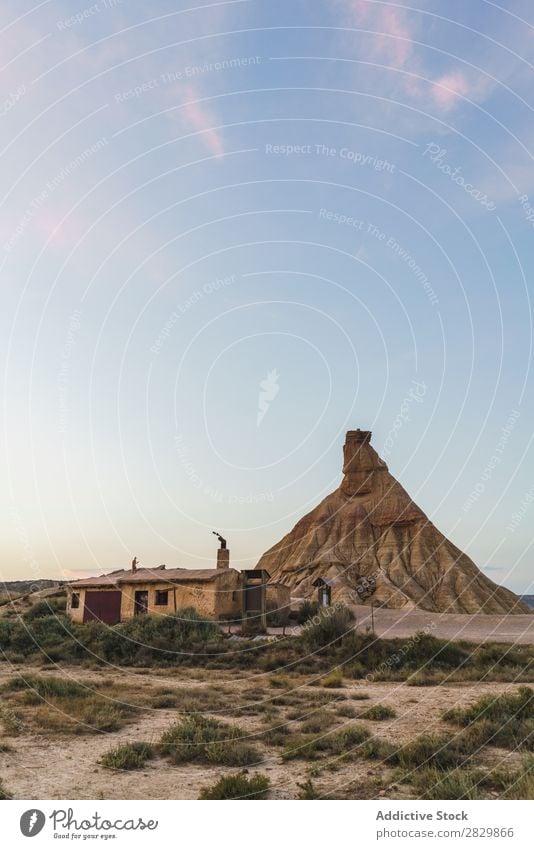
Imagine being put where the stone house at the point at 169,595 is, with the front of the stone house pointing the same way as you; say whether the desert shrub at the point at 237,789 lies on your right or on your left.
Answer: on your left

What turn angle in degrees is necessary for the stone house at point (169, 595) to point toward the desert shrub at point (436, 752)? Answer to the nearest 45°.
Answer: approximately 45° to its left

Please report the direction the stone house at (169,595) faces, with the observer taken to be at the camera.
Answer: facing the viewer and to the left of the viewer

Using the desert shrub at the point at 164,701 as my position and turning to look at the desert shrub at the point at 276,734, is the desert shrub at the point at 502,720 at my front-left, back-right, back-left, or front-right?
front-left

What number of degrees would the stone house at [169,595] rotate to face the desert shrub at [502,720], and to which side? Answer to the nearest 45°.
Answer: approximately 45° to its left

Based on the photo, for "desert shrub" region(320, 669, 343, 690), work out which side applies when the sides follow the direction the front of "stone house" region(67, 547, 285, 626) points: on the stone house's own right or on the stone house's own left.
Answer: on the stone house's own left

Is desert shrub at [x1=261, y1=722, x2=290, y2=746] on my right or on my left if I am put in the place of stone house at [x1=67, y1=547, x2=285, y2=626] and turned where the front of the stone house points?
on my left

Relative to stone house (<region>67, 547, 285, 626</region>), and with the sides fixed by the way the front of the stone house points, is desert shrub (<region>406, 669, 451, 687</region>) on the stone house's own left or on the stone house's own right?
on the stone house's own left

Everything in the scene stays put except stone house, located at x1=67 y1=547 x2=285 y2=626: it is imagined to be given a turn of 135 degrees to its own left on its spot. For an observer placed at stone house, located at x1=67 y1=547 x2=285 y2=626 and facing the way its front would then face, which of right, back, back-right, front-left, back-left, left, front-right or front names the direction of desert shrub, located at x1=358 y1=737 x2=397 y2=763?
right

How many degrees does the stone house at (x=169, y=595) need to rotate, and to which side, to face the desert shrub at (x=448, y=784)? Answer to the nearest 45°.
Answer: approximately 45° to its left

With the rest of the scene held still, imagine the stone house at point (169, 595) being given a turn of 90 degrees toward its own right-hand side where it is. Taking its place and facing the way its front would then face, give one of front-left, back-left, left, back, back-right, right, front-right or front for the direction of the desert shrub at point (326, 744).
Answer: back-left

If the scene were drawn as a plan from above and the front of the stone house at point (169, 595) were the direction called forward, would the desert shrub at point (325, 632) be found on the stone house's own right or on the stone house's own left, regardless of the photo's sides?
on the stone house's own left

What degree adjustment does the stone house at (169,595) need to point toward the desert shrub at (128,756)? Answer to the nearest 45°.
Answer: approximately 45° to its left

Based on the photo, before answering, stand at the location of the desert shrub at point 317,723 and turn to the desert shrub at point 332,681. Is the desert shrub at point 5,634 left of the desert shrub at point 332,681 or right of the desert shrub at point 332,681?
left

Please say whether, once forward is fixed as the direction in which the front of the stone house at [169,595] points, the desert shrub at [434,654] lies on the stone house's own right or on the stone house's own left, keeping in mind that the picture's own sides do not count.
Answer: on the stone house's own left
